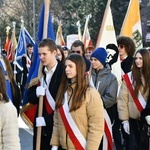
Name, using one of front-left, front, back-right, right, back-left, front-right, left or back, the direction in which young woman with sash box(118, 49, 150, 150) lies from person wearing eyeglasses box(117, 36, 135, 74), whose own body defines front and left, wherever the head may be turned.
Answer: front-left

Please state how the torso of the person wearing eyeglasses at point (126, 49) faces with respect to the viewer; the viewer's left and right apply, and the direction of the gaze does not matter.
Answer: facing the viewer and to the left of the viewer

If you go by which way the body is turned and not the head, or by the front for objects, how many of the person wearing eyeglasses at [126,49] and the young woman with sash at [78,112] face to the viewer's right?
0

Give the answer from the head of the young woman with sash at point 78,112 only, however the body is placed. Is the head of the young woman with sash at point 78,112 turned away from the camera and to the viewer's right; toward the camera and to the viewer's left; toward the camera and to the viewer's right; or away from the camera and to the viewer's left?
toward the camera and to the viewer's left

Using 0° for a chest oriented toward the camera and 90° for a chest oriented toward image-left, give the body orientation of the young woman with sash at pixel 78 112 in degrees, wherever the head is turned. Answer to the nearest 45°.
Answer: approximately 45°

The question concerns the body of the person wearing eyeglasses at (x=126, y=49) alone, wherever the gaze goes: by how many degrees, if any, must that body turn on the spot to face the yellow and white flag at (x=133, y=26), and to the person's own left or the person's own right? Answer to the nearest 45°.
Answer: approximately 135° to the person's own right

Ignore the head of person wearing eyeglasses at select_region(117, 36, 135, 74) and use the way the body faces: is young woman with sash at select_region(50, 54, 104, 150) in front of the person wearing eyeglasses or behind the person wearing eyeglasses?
in front
